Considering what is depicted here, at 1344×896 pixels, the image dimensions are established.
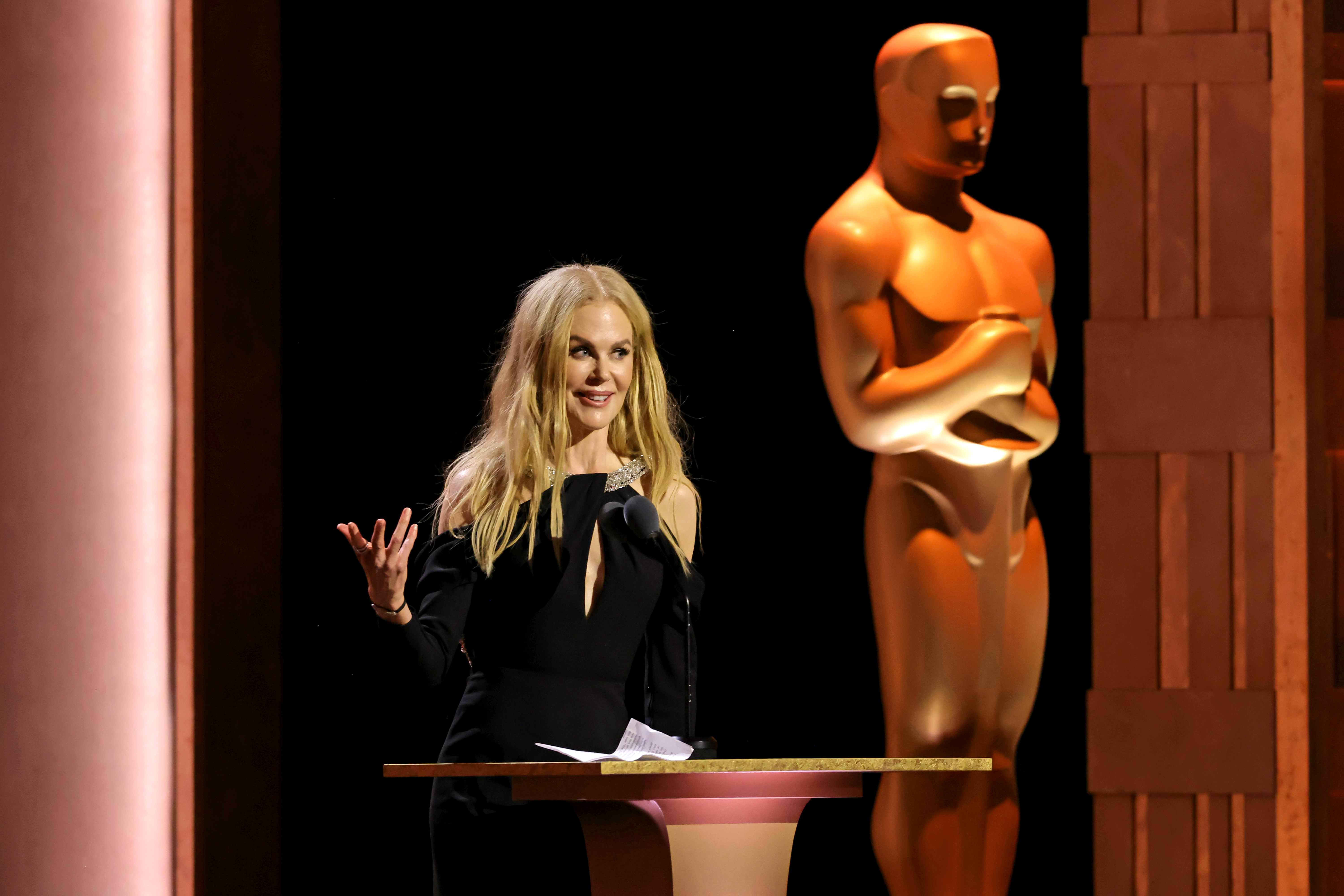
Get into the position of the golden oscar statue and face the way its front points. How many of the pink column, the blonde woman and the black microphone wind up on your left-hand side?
0

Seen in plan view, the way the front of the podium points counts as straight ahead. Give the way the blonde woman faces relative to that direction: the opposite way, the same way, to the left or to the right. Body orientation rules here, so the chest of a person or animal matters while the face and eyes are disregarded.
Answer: the same way

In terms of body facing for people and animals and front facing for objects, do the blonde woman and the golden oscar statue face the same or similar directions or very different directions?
same or similar directions

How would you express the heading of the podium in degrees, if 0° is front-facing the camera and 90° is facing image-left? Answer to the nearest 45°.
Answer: approximately 315°

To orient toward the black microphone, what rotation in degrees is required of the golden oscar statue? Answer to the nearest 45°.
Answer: approximately 90° to its right

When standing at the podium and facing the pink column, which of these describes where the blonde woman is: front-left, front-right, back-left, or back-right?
front-right

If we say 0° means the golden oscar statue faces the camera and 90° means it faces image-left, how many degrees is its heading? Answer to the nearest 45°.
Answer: approximately 315°

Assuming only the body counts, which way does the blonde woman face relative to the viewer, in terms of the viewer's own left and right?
facing the viewer and to the right of the viewer

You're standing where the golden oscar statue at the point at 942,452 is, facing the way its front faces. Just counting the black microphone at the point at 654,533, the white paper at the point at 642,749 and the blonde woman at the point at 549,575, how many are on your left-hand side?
0

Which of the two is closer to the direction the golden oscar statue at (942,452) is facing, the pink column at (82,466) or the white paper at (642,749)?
the white paper
